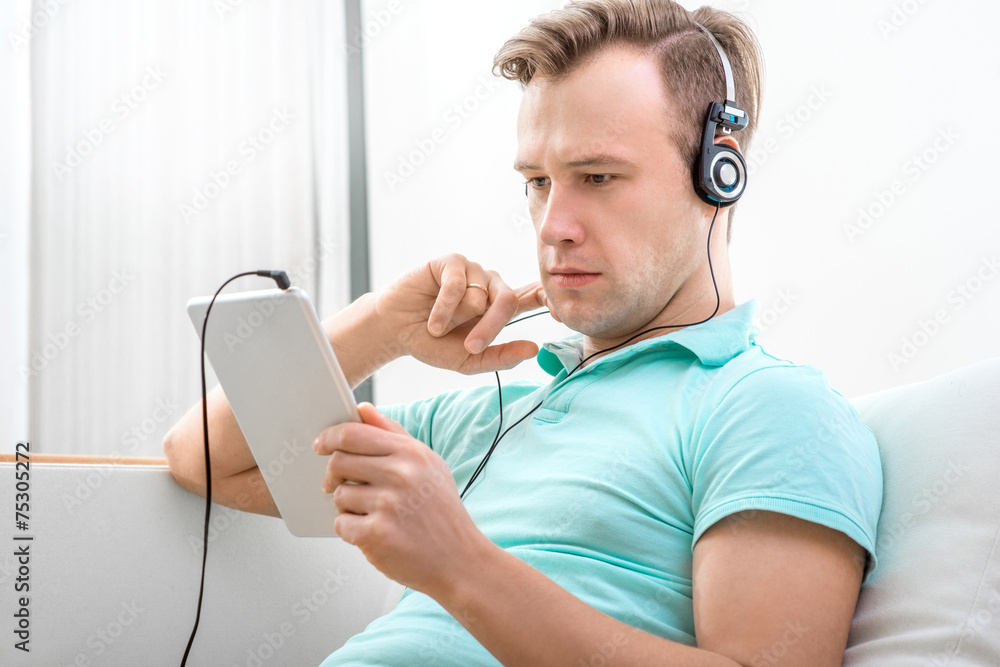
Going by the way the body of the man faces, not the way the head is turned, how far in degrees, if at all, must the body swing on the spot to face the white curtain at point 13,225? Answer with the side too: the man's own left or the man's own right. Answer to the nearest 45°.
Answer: approximately 90° to the man's own right

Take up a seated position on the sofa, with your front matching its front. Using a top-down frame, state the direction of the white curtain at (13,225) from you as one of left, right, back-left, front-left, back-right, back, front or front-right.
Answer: back-right

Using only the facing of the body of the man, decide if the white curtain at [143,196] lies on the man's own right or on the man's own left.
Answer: on the man's own right

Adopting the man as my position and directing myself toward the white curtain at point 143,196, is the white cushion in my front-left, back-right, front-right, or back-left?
back-right

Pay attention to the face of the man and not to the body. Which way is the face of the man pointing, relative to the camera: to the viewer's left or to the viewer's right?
to the viewer's left

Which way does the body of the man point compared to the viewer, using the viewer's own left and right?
facing the viewer and to the left of the viewer
